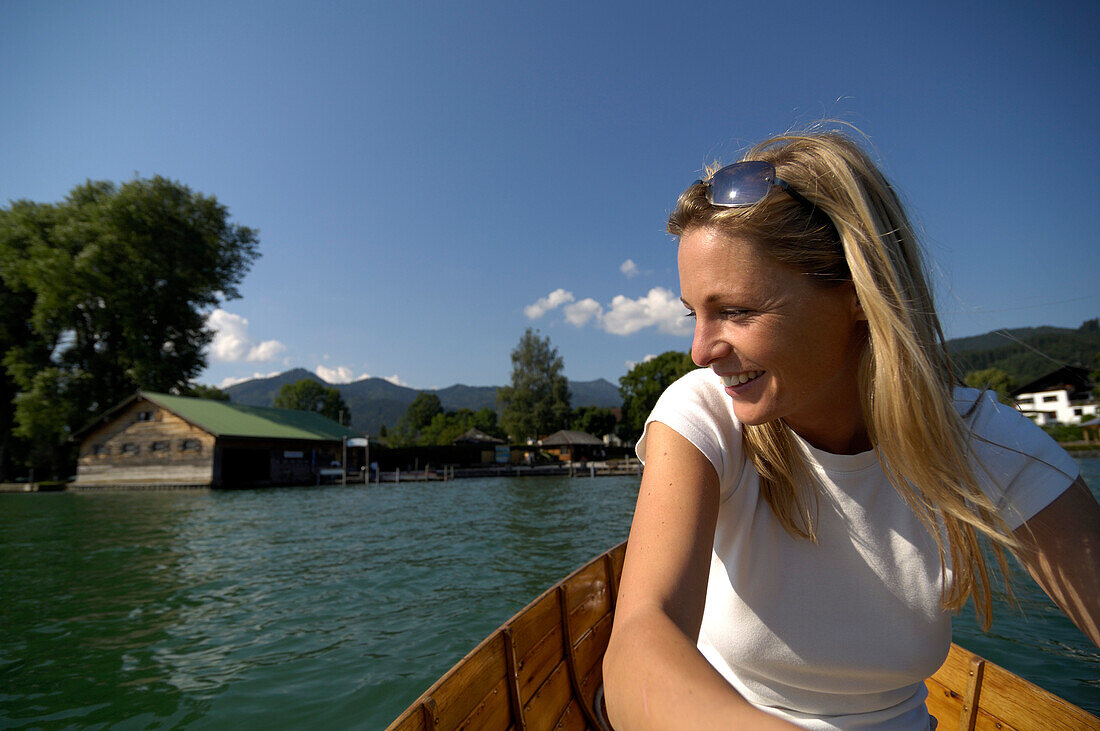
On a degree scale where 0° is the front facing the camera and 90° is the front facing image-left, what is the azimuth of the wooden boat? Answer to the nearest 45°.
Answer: approximately 180°
